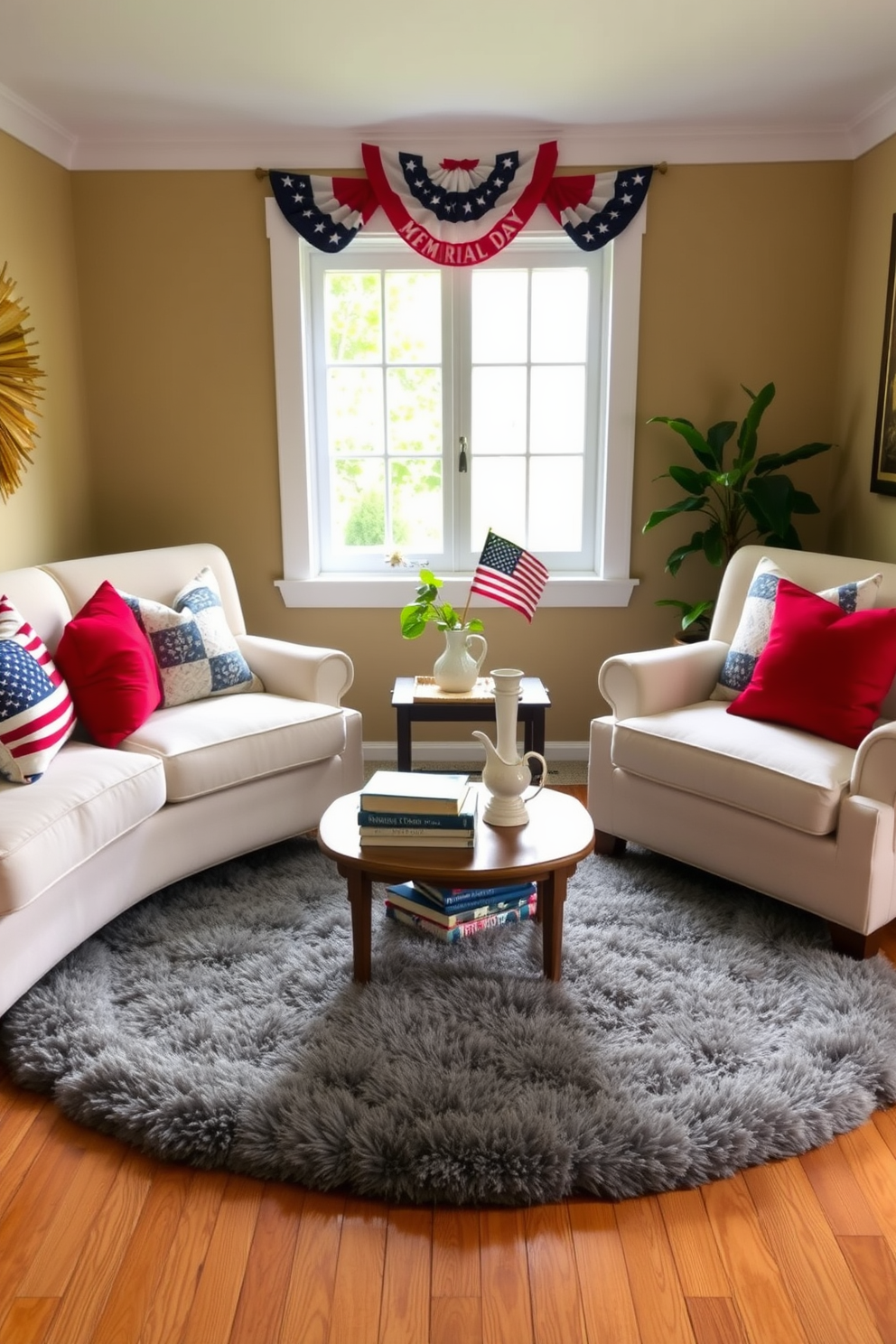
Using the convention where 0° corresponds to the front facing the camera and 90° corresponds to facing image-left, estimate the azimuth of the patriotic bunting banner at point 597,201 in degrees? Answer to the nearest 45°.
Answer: approximately 0°

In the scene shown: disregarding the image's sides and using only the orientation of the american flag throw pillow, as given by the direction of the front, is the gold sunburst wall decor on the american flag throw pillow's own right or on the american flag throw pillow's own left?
on the american flag throw pillow's own left

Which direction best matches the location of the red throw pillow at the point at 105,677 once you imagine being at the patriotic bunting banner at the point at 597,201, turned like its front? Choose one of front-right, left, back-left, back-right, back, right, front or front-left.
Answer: front-right

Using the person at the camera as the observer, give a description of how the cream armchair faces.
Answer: facing the viewer and to the left of the viewer

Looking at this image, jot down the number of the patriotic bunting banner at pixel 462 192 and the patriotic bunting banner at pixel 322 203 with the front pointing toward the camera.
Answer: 2

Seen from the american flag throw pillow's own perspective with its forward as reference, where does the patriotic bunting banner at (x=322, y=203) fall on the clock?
The patriotic bunting banner is roughly at 9 o'clock from the american flag throw pillow.
